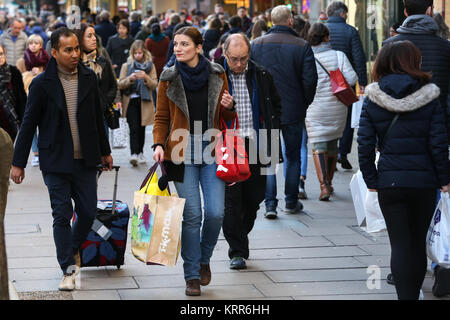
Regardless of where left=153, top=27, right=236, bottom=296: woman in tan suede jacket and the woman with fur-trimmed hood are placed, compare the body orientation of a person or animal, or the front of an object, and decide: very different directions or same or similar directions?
very different directions

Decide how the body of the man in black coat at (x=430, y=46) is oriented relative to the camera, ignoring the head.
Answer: away from the camera

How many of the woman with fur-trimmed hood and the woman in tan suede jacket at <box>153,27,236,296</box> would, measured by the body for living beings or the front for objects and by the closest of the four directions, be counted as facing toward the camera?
1

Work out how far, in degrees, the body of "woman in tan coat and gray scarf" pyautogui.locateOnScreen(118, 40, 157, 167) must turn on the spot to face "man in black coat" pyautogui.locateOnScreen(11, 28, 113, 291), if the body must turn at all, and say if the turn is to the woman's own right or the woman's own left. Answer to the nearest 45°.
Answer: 0° — they already face them

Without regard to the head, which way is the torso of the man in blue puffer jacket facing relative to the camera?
away from the camera

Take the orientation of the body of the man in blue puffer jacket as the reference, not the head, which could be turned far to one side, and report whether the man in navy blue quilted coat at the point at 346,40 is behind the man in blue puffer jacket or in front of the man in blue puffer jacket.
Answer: in front

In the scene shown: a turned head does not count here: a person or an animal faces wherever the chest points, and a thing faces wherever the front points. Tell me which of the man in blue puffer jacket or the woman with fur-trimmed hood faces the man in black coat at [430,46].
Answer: the woman with fur-trimmed hood

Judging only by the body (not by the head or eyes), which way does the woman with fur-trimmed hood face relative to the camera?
away from the camera

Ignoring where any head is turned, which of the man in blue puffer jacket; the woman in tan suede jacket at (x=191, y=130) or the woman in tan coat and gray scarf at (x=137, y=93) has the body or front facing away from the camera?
the man in blue puffer jacket

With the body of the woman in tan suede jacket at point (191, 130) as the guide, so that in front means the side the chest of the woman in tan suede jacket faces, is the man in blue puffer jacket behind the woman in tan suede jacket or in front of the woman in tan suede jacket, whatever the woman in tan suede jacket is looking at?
behind

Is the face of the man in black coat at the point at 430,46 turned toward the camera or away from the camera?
away from the camera

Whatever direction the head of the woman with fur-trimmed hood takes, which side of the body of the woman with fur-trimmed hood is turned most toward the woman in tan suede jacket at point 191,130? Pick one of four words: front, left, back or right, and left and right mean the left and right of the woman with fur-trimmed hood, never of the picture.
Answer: left

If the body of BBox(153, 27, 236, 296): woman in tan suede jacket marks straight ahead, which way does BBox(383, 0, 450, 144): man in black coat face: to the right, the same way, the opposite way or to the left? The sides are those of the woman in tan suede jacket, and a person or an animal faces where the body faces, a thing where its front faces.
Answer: the opposite way

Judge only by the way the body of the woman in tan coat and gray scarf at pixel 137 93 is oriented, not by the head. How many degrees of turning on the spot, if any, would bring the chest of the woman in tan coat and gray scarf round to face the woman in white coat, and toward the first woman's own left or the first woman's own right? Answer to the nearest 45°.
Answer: approximately 45° to the first woman's own left

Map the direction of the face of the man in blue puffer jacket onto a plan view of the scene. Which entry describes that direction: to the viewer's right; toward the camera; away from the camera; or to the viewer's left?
away from the camera

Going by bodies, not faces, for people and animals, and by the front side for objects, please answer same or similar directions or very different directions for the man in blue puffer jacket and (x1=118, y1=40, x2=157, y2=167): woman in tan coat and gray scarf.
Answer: very different directions
